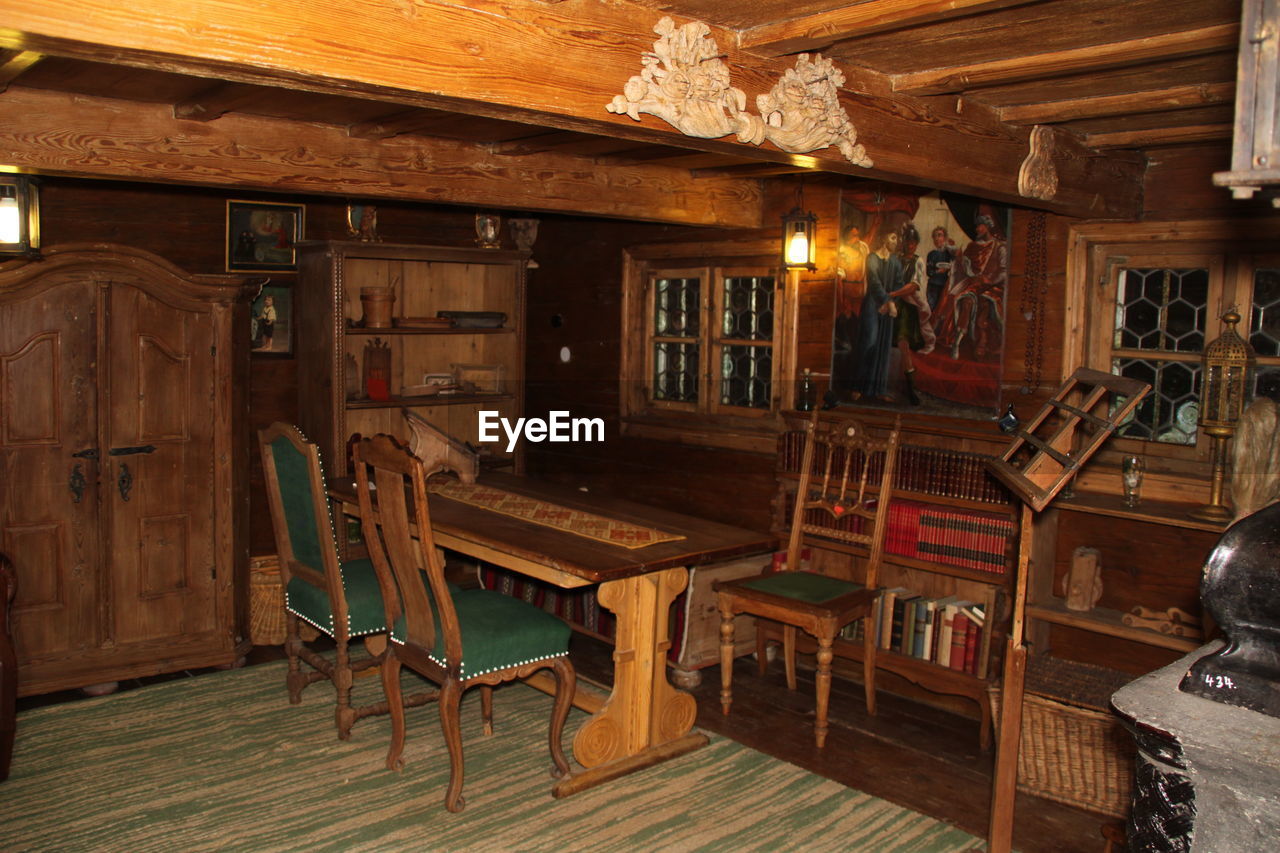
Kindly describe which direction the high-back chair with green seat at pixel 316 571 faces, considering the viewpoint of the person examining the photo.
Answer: facing away from the viewer and to the right of the viewer

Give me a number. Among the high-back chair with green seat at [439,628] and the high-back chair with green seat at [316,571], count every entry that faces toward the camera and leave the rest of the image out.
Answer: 0

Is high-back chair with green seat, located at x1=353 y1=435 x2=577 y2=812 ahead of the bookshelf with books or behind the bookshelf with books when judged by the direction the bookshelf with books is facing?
ahead

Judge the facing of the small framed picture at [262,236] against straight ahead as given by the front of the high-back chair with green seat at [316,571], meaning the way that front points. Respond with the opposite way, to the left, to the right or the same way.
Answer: to the right

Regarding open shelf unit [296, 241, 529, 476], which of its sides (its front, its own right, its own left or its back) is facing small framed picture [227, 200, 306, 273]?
right

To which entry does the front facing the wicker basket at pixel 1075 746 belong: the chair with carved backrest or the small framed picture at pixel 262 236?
the small framed picture

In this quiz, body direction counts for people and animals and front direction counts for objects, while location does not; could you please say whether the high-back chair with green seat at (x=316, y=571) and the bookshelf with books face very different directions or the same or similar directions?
very different directions

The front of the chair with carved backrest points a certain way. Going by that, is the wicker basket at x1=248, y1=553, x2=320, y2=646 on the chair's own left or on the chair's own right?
on the chair's own right

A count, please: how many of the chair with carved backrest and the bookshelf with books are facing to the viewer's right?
0

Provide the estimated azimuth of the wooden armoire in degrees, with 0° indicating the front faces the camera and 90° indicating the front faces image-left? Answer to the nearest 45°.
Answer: approximately 315°

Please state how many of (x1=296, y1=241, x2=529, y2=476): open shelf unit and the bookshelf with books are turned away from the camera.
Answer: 0

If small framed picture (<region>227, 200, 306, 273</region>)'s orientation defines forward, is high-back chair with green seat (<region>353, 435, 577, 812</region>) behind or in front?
in front
